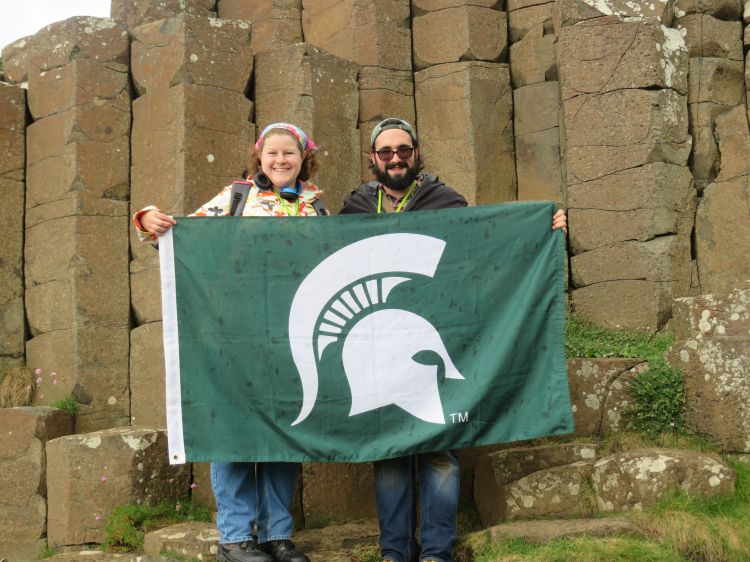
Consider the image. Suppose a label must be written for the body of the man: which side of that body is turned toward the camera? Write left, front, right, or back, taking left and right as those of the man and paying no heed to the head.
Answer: front

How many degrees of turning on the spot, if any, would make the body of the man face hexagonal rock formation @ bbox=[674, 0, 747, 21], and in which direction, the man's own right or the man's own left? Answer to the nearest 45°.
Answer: approximately 135° to the man's own left

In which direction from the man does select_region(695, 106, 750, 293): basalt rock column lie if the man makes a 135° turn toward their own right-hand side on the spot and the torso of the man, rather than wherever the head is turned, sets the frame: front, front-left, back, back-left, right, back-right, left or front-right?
right

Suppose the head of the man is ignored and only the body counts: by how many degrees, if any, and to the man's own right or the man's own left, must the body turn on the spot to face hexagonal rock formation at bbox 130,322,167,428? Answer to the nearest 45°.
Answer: approximately 135° to the man's own right

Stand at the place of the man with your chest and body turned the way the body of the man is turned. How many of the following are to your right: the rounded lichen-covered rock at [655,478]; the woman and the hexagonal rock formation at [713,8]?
1

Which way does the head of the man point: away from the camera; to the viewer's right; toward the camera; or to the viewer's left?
toward the camera

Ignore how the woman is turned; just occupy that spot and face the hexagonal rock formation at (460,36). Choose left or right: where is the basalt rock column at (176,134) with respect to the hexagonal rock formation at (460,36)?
left

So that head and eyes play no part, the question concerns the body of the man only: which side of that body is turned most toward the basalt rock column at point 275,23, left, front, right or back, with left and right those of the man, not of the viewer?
back

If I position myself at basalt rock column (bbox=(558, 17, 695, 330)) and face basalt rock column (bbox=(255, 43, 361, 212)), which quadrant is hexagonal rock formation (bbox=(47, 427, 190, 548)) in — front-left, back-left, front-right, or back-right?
front-left

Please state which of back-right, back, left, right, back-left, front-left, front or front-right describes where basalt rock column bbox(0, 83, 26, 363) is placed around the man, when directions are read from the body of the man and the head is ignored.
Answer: back-right

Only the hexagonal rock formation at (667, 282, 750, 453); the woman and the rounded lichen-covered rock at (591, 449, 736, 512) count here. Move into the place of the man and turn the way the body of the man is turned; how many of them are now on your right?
1

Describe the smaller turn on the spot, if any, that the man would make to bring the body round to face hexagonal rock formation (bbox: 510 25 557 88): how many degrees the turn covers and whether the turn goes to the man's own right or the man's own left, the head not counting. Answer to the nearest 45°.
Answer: approximately 180°

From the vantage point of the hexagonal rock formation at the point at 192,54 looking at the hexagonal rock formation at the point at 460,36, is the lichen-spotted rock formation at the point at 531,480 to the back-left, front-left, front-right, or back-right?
front-right

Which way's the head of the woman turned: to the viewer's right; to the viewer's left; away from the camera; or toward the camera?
toward the camera

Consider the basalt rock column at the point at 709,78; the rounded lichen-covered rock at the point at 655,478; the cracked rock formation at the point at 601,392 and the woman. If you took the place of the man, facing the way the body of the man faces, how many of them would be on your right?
1

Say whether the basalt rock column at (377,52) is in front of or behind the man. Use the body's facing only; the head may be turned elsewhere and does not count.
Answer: behind
